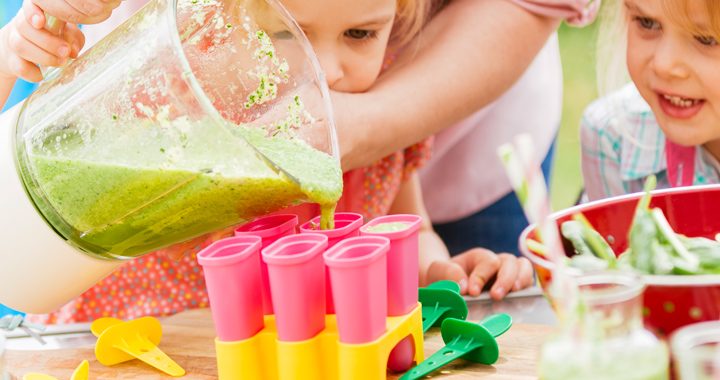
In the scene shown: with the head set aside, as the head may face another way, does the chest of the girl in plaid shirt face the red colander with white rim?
yes

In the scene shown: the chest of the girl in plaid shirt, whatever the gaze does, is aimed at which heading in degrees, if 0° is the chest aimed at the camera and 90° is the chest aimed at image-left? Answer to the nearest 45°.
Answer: approximately 0°

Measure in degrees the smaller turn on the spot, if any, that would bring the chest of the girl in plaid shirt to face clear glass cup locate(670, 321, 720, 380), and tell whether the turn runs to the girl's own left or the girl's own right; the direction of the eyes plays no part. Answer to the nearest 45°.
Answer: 0° — they already face it

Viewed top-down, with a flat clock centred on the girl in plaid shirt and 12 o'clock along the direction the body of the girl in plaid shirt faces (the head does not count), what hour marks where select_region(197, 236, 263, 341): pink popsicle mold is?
The pink popsicle mold is roughly at 1 o'clock from the girl in plaid shirt.

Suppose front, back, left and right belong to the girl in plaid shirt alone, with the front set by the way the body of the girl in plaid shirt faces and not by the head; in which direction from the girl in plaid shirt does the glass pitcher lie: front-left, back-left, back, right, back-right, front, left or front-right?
front-right

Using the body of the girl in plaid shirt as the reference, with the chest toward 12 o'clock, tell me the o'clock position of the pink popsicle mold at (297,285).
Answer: The pink popsicle mold is roughly at 1 o'clock from the girl in plaid shirt.

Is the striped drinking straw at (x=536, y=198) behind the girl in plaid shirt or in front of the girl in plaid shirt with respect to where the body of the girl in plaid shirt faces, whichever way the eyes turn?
in front

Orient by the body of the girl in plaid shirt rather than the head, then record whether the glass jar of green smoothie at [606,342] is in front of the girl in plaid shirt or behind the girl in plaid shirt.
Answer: in front
